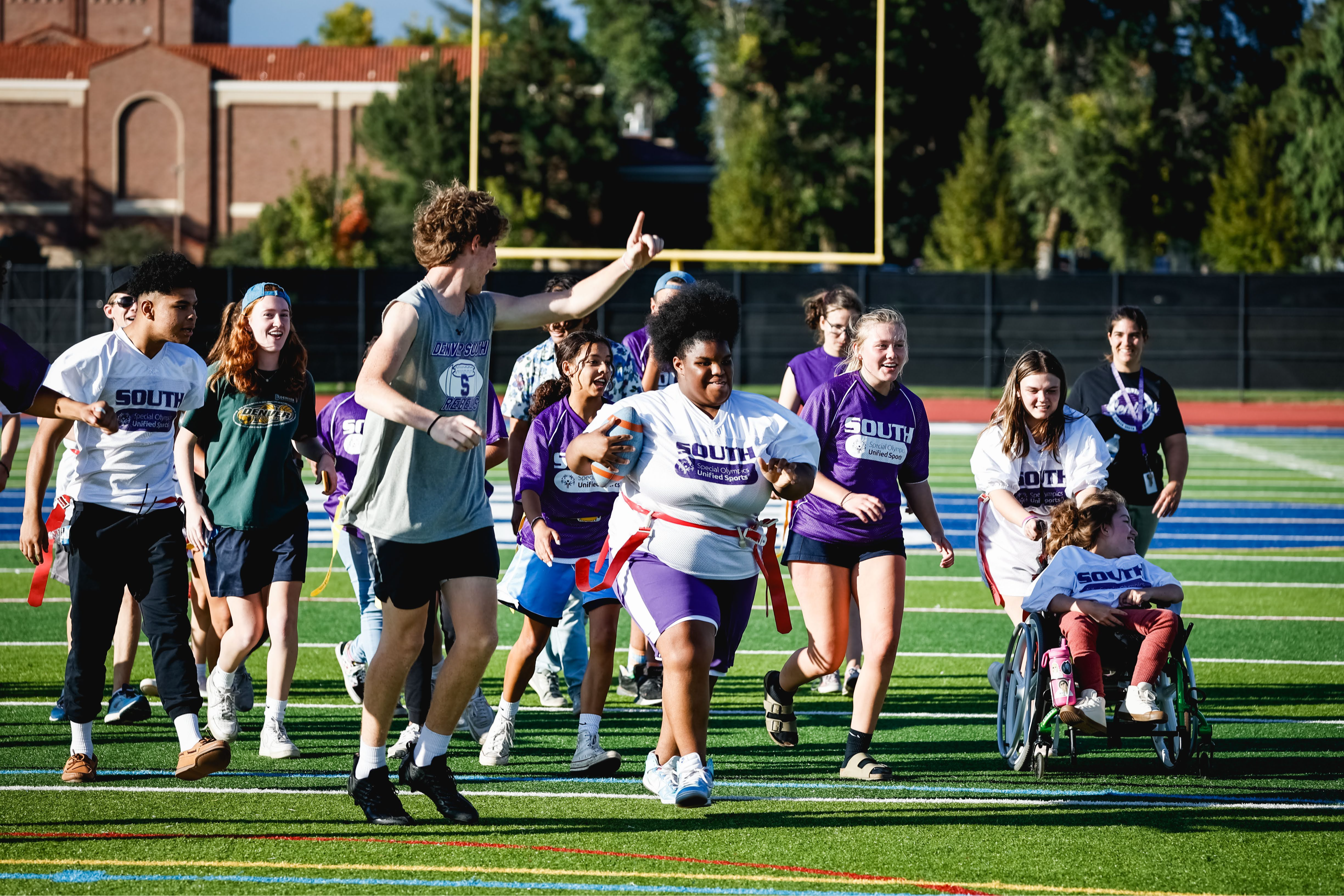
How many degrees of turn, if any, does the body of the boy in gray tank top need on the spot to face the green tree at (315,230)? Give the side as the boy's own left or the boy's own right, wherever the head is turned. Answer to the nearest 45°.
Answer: approximately 135° to the boy's own left

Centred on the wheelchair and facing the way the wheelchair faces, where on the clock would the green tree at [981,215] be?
The green tree is roughly at 6 o'clock from the wheelchair.

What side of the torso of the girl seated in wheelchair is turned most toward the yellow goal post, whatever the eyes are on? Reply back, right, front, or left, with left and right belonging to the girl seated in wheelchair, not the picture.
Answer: back

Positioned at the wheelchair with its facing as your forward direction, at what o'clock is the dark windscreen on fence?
The dark windscreen on fence is roughly at 6 o'clock from the wheelchair.

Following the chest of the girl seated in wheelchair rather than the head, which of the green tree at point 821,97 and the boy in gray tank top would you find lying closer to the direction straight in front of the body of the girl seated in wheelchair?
the boy in gray tank top

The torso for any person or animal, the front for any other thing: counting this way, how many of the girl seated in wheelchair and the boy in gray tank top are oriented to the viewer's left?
0

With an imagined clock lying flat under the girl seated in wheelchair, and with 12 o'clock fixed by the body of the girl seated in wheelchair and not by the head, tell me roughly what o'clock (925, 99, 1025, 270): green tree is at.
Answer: The green tree is roughly at 6 o'clock from the girl seated in wheelchair.

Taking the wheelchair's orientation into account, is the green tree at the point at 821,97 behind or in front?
behind

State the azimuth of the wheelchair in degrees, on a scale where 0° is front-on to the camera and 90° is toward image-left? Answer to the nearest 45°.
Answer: approximately 0°

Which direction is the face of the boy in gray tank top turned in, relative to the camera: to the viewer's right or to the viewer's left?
to the viewer's right

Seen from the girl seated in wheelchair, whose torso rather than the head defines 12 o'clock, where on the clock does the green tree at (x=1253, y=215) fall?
The green tree is roughly at 6 o'clock from the girl seated in wheelchair.
